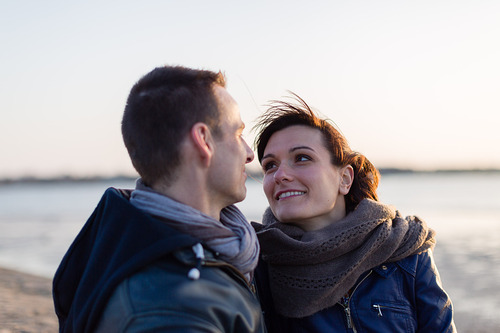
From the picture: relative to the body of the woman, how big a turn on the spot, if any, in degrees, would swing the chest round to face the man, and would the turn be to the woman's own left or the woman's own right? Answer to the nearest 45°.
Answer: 0° — they already face them

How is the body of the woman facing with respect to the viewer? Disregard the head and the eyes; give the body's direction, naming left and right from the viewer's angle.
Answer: facing the viewer and to the left of the viewer
